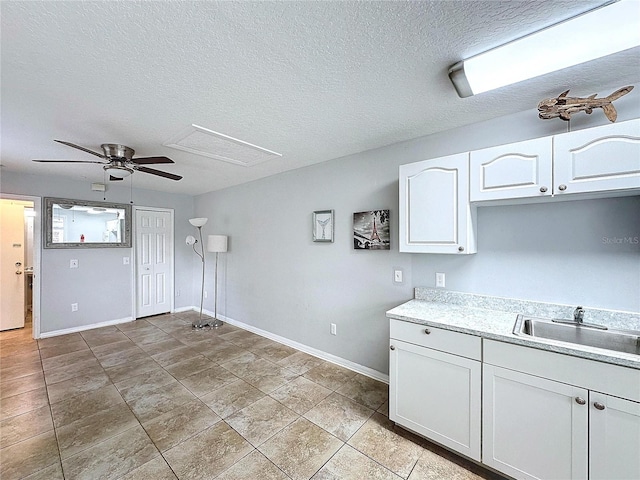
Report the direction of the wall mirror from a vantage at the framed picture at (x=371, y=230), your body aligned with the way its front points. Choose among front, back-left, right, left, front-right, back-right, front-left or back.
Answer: front-right

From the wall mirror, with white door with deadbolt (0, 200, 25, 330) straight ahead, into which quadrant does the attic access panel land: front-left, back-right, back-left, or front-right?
back-left

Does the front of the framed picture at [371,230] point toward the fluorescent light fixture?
no

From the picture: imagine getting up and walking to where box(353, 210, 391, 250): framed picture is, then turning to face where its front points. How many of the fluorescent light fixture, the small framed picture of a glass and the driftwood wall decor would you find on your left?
2

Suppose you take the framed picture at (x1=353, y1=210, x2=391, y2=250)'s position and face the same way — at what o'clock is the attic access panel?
The attic access panel is roughly at 1 o'clock from the framed picture.

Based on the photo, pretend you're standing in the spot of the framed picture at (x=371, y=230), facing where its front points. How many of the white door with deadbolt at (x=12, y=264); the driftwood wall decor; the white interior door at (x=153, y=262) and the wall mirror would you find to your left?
1

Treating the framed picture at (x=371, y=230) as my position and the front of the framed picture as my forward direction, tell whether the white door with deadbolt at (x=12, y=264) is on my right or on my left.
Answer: on my right

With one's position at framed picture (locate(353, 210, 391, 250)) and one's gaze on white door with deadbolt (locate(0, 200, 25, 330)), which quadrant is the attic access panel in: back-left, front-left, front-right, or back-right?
front-left

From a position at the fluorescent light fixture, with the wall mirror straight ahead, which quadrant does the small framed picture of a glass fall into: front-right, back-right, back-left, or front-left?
front-right

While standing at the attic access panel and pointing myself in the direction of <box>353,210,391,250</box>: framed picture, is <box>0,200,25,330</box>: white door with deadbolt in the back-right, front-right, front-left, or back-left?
back-left

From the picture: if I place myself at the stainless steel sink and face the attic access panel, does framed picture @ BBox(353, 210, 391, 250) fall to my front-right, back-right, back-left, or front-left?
front-right

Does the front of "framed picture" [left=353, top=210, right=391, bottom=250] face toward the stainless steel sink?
no

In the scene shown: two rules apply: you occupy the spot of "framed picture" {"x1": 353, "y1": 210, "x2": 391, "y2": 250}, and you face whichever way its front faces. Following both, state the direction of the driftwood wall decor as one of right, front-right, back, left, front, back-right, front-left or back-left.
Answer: left
